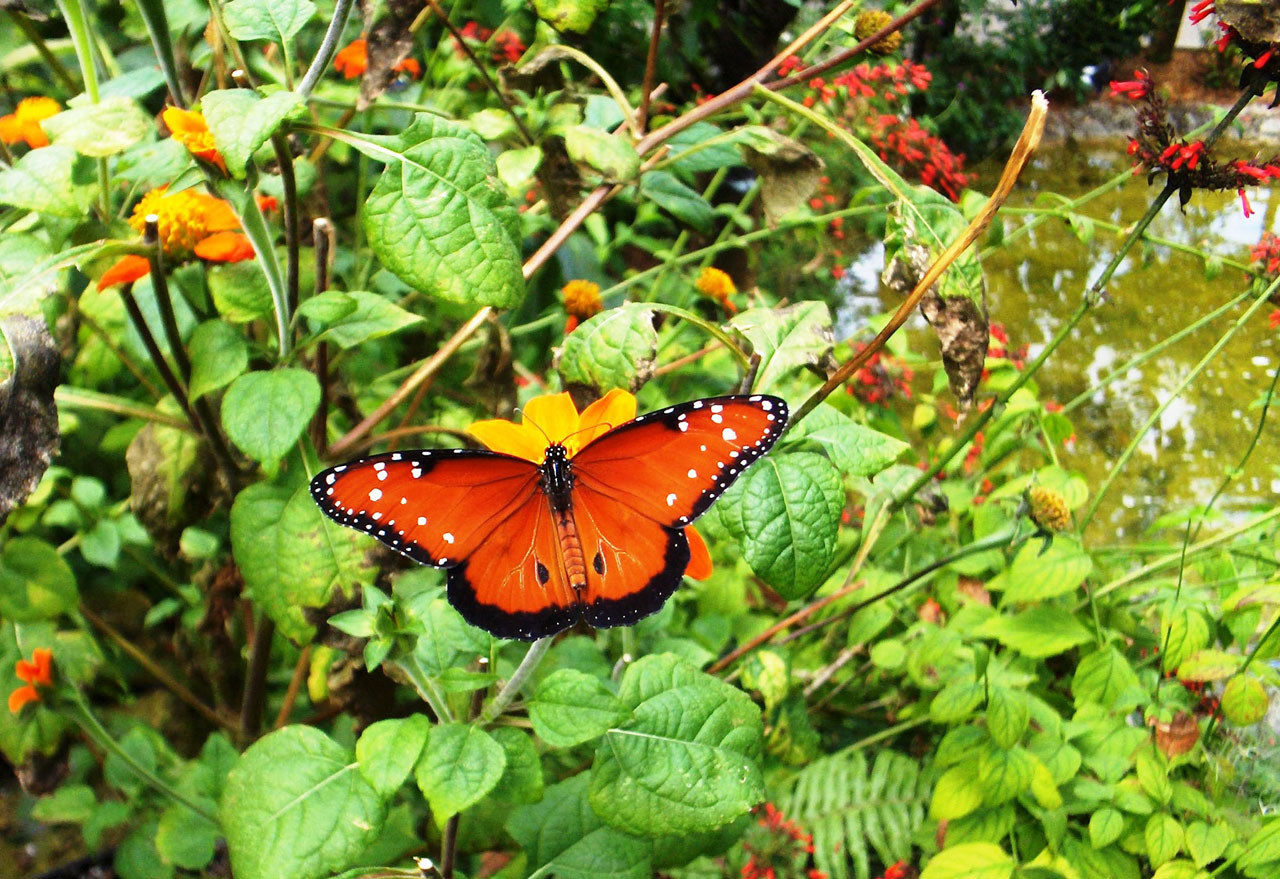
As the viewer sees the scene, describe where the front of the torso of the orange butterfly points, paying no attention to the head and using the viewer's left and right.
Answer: facing away from the viewer

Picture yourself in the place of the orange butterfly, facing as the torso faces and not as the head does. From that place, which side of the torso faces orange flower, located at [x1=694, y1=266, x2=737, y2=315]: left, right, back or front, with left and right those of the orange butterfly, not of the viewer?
front

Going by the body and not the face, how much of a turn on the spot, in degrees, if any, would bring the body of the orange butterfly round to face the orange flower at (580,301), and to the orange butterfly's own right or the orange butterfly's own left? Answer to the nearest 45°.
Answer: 0° — it already faces it

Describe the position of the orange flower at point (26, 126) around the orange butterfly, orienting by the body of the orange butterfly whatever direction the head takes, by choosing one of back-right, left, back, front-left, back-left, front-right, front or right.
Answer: front-left
